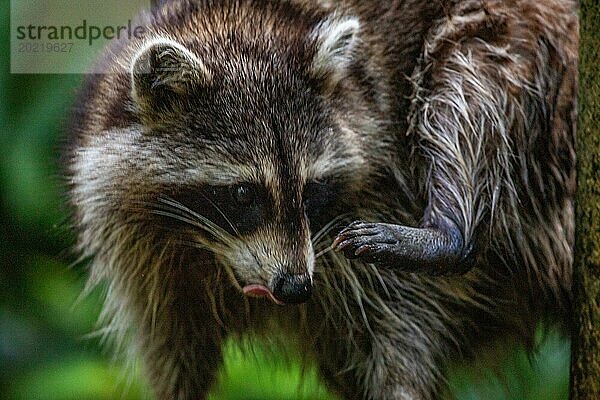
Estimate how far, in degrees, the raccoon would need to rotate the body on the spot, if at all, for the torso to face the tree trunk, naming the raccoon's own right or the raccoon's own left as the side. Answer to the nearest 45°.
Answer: approximately 135° to the raccoon's own left

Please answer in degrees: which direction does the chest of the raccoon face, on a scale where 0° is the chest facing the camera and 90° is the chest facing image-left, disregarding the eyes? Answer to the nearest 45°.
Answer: approximately 45°
